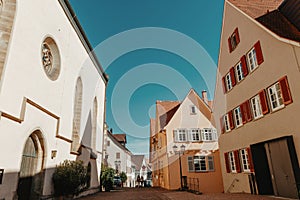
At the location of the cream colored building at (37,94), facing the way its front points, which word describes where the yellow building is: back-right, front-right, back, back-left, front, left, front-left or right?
left

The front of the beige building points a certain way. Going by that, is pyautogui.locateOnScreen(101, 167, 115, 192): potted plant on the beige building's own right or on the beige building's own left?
on the beige building's own right

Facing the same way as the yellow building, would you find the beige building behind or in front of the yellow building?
in front

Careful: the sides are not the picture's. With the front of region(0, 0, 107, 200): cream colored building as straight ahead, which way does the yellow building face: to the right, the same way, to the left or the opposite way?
to the right

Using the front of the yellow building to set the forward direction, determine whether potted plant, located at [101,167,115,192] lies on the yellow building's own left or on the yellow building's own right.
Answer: on the yellow building's own right

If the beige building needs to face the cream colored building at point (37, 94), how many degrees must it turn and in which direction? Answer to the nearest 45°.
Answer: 0° — it already faces it

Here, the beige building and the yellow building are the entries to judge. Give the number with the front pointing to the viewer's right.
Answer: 0

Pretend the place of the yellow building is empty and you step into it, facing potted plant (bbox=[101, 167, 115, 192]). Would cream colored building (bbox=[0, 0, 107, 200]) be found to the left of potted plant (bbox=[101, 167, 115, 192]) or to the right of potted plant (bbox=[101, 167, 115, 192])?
left

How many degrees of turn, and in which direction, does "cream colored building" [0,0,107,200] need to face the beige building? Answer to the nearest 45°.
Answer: approximately 45° to its left

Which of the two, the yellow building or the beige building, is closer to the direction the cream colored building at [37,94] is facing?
the beige building

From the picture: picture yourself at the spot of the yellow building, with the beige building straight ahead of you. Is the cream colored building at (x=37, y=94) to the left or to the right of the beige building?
right

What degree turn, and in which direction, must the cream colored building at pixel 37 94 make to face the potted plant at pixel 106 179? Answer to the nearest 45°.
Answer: approximately 90° to its left

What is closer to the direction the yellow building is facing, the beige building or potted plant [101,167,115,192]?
the beige building

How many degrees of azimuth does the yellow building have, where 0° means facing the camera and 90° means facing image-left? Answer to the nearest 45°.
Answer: approximately 0°

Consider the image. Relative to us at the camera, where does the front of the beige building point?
facing the viewer and to the left of the viewer

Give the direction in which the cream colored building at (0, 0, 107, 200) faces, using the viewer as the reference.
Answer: facing the viewer and to the right of the viewer

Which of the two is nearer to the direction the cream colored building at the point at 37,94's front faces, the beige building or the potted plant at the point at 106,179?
the beige building
